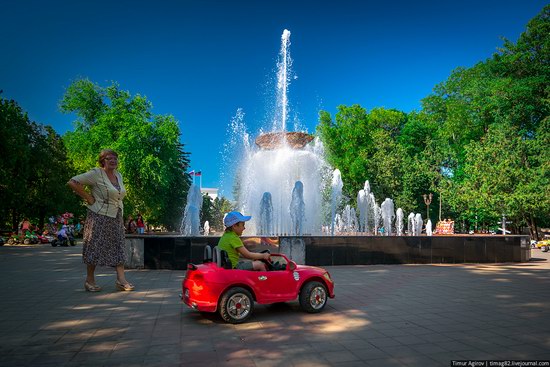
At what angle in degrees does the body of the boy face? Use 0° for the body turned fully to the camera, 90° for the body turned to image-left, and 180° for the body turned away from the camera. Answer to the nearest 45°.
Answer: approximately 270°

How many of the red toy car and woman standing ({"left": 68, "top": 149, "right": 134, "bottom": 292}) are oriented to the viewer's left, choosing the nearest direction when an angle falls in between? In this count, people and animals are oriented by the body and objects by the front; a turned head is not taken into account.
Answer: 0

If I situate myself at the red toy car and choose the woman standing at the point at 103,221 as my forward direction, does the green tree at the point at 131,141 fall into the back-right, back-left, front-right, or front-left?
front-right

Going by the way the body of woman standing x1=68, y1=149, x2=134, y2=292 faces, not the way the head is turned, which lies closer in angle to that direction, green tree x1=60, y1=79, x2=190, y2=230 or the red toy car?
the red toy car

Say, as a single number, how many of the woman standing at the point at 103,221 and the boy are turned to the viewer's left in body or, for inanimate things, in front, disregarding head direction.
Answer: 0

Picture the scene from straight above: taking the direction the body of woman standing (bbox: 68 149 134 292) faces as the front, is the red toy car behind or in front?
in front

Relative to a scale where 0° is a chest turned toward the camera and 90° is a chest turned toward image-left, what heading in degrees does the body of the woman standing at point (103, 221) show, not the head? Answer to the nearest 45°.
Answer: approximately 315°

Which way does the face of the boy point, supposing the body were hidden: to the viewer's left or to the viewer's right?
to the viewer's right

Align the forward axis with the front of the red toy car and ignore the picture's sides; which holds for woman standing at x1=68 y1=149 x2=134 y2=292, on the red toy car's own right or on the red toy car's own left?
on the red toy car's own left

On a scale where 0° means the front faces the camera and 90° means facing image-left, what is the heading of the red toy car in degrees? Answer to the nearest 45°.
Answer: approximately 225°
